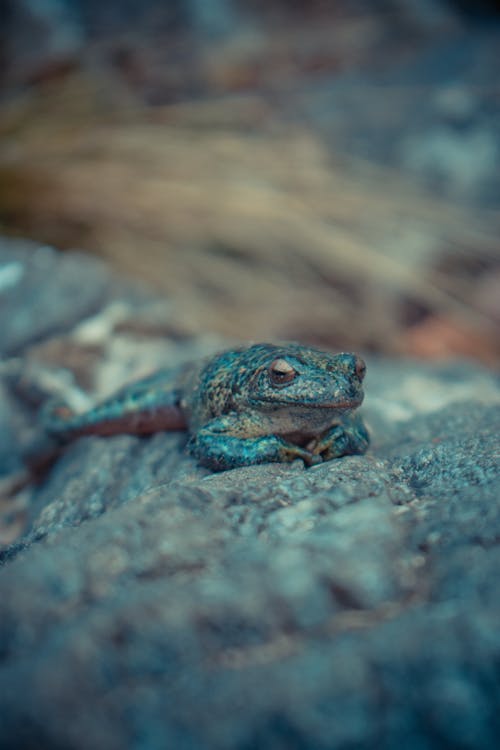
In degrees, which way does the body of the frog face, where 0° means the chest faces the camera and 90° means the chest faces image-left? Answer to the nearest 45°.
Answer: approximately 315°
